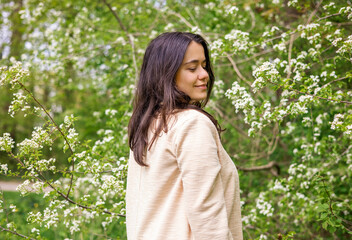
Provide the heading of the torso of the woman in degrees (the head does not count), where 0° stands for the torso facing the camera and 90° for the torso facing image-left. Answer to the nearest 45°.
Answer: approximately 225°
